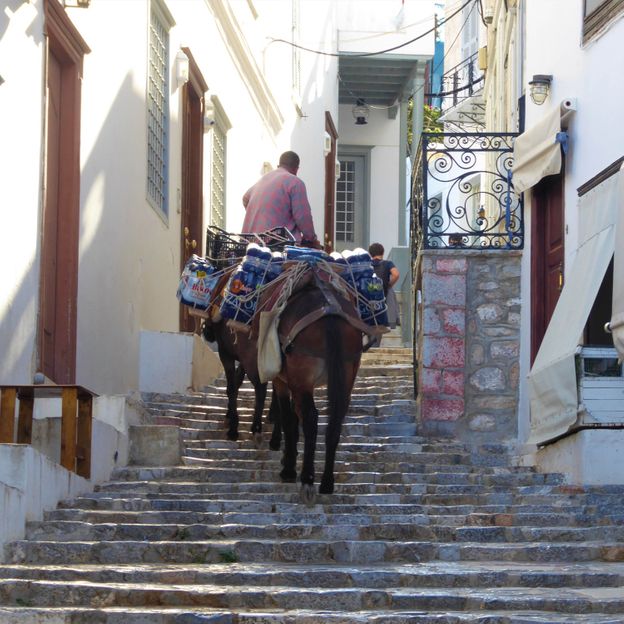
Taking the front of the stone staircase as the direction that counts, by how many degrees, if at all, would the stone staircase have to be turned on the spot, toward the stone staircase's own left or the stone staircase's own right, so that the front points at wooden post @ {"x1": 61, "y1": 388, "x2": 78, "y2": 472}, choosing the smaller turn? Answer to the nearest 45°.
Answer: approximately 135° to the stone staircase's own right

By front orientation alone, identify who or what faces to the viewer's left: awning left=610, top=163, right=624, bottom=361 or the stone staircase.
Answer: the awning

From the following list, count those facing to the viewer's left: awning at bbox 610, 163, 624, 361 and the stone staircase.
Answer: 1

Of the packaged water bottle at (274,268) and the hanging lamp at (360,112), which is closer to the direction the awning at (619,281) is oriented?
the packaged water bottle

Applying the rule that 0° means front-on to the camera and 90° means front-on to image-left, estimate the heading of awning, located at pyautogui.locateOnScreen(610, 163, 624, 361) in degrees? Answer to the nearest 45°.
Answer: approximately 90°

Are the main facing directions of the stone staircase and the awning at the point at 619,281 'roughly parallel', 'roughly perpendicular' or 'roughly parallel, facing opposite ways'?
roughly perpendicular

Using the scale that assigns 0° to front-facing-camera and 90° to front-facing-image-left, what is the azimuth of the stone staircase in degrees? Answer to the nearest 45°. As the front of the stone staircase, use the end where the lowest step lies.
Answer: approximately 0°
